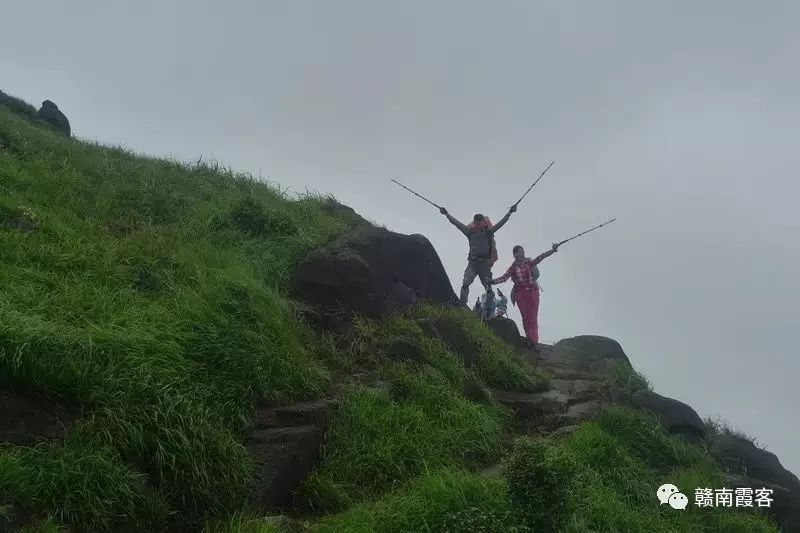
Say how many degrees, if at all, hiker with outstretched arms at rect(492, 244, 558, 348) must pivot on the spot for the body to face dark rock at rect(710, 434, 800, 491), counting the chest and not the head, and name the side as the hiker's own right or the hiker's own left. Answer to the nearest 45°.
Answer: approximately 45° to the hiker's own left

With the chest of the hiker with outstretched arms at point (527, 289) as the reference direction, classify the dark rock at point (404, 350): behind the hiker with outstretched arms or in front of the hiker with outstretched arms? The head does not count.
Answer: in front

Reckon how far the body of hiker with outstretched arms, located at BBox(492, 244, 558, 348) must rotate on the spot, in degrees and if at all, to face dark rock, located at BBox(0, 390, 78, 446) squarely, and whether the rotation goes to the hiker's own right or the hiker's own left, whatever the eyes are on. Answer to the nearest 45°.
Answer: approximately 45° to the hiker's own right

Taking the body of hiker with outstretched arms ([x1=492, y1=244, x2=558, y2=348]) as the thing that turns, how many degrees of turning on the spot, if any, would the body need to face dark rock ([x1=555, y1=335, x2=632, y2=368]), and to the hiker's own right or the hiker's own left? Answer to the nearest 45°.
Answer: approximately 135° to the hiker's own left

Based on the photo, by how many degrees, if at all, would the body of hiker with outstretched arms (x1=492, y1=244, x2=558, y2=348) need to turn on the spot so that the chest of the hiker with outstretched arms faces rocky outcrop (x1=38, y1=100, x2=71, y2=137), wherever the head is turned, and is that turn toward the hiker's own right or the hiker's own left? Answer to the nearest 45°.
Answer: approximately 90° to the hiker's own right

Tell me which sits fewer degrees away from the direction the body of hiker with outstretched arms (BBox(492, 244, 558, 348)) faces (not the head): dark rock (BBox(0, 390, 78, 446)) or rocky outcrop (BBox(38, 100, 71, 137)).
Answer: the dark rock

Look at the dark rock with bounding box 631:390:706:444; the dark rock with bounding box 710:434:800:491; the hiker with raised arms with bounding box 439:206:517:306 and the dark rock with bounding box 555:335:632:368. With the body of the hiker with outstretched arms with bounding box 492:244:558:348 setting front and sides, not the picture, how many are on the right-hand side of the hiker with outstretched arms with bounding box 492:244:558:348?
1

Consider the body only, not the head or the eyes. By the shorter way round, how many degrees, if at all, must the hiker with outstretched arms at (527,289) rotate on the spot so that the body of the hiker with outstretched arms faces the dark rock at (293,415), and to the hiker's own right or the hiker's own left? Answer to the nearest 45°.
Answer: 0° — they already face it

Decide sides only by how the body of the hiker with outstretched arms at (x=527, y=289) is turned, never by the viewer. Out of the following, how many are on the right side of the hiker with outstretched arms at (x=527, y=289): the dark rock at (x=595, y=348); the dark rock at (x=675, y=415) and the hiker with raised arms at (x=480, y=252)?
1

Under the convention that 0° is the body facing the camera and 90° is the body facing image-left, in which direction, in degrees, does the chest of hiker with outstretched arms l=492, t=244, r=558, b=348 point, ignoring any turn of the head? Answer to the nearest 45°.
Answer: approximately 0°

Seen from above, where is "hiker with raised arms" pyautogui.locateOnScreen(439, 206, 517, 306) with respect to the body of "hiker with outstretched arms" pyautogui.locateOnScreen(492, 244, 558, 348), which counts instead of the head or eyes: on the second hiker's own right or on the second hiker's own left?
on the second hiker's own right

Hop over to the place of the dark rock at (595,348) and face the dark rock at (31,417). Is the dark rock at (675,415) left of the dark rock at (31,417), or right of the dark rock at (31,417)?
left

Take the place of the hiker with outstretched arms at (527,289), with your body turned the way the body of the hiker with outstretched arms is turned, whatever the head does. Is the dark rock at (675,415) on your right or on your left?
on your left
